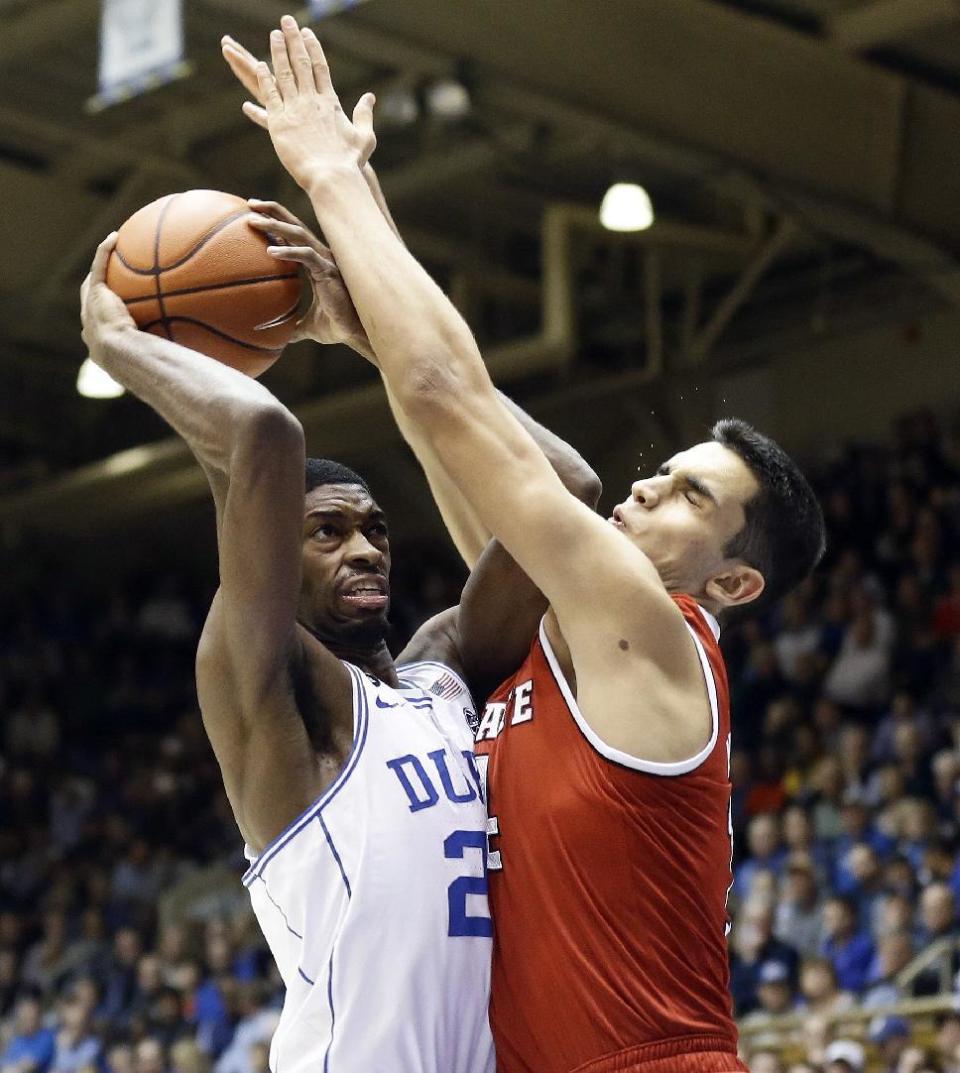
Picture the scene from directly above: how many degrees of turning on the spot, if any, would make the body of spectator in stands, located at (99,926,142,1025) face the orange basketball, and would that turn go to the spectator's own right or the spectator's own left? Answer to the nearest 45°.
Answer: approximately 45° to the spectator's own right

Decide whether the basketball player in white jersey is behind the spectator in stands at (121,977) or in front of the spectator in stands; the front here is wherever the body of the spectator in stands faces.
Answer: in front

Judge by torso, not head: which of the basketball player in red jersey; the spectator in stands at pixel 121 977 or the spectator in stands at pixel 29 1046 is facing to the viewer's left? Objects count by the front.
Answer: the basketball player in red jersey

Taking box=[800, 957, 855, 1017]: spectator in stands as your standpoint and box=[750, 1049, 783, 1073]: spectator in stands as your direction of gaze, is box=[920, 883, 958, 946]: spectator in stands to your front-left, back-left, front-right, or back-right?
back-left

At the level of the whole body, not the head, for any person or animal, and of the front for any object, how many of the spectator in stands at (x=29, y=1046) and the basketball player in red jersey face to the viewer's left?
1

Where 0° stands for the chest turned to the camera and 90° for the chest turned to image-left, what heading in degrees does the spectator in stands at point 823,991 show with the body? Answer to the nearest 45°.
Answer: approximately 45°

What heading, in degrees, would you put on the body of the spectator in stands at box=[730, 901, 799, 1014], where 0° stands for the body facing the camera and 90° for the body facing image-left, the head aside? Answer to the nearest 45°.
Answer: approximately 45°

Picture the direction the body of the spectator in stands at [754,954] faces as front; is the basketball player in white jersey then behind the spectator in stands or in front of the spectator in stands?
in front

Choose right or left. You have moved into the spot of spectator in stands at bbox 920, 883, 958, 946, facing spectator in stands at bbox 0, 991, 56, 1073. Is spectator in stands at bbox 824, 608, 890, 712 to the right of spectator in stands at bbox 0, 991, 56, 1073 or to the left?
right

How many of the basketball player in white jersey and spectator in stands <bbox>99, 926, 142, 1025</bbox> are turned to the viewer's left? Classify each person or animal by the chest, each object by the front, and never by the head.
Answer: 0

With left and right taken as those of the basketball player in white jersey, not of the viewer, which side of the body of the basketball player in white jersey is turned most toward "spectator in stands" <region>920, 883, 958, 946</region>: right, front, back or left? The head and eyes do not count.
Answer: left

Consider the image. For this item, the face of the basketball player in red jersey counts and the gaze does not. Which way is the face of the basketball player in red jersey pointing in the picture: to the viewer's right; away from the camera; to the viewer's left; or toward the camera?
to the viewer's left

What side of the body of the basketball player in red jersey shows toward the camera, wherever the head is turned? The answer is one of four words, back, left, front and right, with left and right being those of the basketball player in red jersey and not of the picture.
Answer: left
